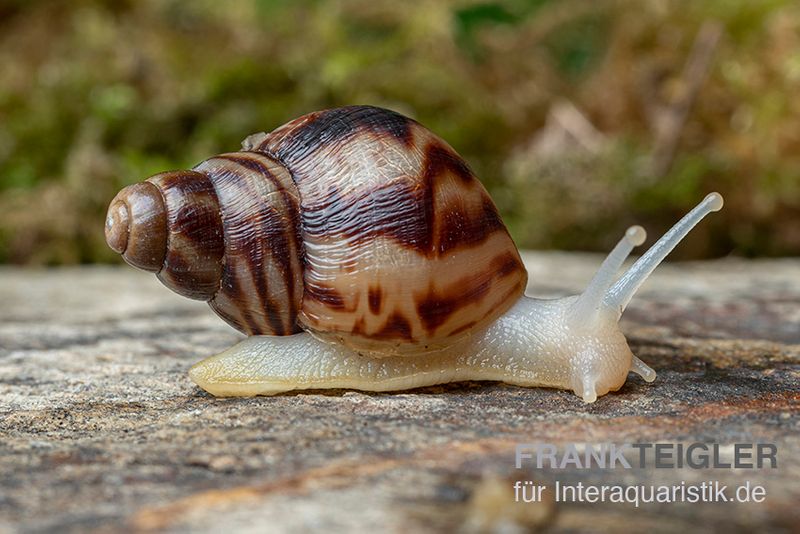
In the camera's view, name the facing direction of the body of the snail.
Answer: to the viewer's right
